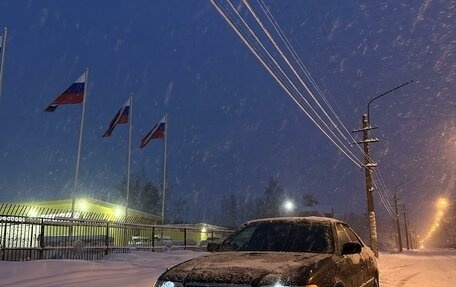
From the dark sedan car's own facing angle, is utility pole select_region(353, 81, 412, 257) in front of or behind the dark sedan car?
behind

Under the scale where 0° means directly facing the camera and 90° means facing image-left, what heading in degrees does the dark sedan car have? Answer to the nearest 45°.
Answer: approximately 45°

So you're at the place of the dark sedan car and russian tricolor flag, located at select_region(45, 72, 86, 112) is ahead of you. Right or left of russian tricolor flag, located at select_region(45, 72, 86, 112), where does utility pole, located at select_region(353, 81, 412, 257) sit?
right

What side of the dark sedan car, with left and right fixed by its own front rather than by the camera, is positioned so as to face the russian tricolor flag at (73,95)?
right

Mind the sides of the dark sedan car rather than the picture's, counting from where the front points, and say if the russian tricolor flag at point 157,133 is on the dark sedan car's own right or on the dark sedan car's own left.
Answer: on the dark sedan car's own right

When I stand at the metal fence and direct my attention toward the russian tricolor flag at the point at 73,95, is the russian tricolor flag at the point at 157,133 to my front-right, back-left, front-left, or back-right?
front-right

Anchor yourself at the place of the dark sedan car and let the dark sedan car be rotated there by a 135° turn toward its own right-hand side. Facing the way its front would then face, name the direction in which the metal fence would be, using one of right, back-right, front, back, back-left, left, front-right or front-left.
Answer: front-left

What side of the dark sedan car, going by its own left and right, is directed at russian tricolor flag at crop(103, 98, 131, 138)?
right

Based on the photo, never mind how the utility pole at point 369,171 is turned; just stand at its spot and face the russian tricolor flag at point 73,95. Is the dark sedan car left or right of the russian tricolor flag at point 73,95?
left
